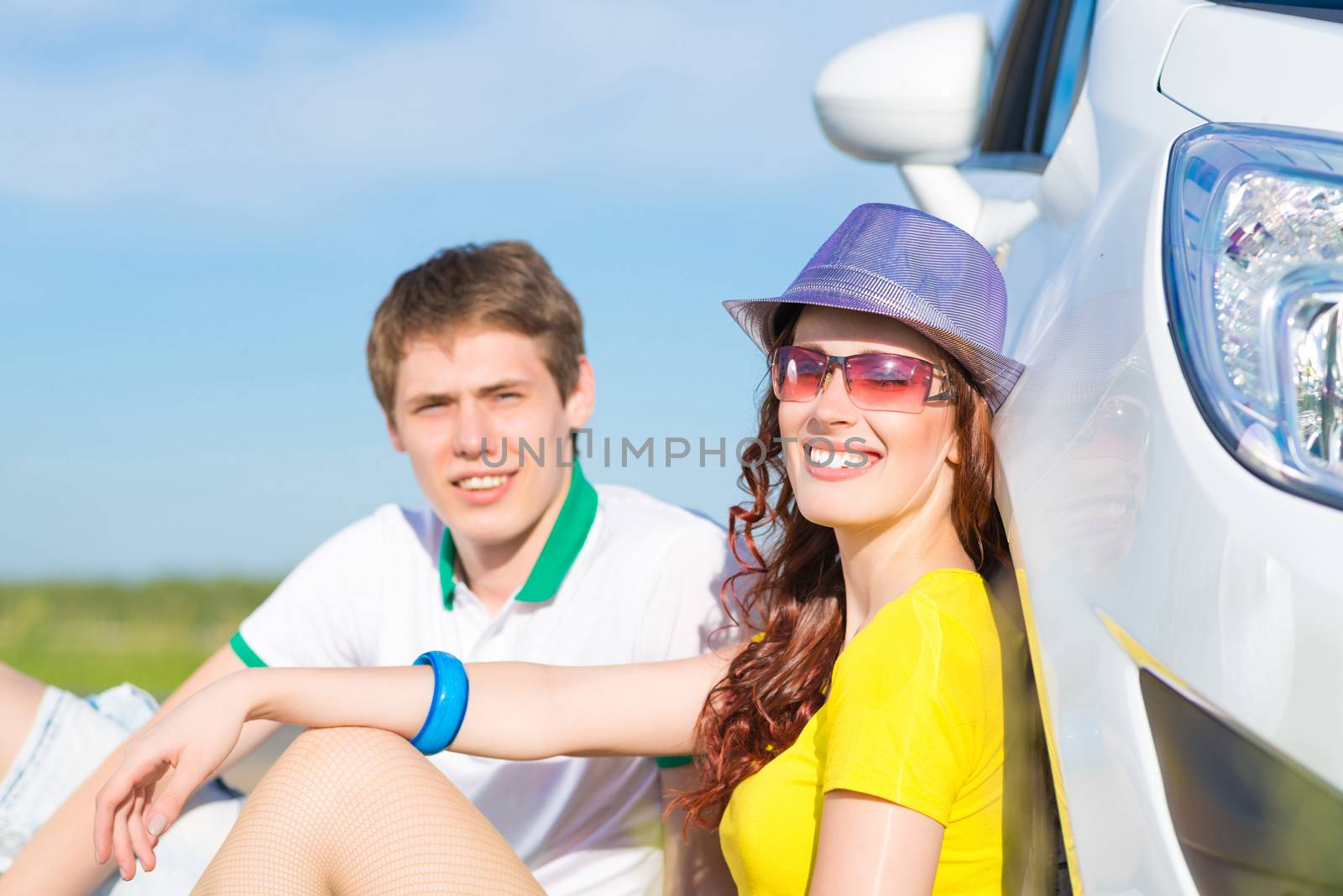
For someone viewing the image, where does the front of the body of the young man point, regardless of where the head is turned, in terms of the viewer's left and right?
facing the viewer and to the left of the viewer

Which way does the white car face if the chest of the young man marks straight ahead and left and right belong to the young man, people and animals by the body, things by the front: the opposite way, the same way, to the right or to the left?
the same way

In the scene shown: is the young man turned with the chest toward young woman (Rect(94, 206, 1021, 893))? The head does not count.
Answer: no

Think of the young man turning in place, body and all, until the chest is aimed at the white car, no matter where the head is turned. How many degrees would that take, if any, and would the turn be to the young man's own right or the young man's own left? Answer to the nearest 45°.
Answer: approximately 45° to the young man's own left

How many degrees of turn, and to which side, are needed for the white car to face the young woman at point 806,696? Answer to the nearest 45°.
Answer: approximately 135° to its right

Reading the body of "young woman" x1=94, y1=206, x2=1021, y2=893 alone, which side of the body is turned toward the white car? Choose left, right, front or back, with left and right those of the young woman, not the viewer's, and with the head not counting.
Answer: left

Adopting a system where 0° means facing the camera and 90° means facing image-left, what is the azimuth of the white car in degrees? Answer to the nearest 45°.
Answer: approximately 0°

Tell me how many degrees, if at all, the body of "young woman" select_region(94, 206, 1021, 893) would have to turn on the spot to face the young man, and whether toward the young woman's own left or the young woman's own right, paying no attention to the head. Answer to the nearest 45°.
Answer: approximately 45° to the young woman's own right

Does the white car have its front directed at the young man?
no
